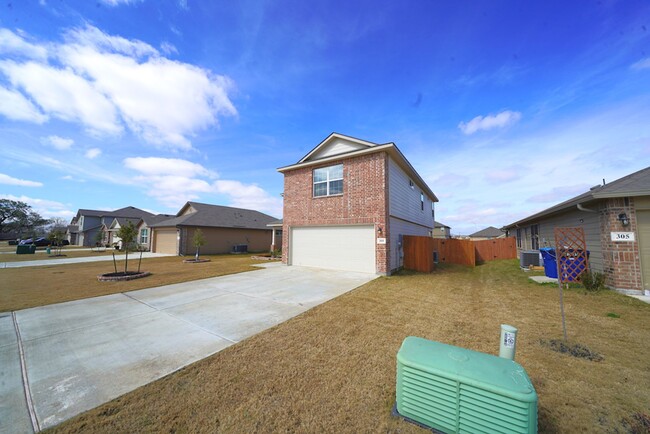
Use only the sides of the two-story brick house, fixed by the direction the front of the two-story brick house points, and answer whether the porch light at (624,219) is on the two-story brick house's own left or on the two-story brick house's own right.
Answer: on the two-story brick house's own left

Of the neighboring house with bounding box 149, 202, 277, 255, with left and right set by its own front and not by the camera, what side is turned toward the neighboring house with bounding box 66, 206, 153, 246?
right

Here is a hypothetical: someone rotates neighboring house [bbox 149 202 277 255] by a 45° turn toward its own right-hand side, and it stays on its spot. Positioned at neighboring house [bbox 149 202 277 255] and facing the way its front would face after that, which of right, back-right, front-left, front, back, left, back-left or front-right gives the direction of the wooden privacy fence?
back-left

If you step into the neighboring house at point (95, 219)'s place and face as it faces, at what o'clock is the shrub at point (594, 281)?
The shrub is roughly at 10 o'clock from the neighboring house.

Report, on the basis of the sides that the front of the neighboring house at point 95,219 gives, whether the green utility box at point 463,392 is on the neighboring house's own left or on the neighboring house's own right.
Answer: on the neighboring house's own left

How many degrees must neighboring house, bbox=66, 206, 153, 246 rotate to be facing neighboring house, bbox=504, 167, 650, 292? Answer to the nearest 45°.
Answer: approximately 45° to its left

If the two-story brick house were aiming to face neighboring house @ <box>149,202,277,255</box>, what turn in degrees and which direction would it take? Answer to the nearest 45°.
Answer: approximately 90° to its right

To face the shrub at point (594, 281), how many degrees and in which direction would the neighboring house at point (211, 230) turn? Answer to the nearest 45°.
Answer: approximately 90° to its left

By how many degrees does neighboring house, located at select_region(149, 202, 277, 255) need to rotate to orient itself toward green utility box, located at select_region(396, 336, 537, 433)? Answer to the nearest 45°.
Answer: approximately 45° to its left

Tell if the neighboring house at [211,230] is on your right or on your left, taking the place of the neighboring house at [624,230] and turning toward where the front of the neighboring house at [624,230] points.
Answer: on your right
